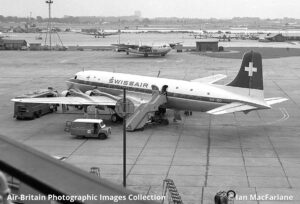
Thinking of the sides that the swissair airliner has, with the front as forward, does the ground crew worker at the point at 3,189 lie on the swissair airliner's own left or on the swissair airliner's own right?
on the swissair airliner's own left

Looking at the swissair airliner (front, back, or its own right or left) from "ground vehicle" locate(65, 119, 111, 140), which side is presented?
left

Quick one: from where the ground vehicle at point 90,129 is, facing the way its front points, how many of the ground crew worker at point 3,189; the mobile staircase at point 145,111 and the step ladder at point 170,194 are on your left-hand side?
1

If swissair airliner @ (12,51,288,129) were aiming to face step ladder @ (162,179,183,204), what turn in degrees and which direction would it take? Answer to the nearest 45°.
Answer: approximately 135° to its left

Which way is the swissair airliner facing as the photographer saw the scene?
facing away from the viewer and to the left of the viewer

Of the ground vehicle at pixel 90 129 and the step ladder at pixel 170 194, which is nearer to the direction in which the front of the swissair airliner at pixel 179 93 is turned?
the ground vehicle

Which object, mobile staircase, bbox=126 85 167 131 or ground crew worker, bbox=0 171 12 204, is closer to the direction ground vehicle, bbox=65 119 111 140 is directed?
the mobile staircase
